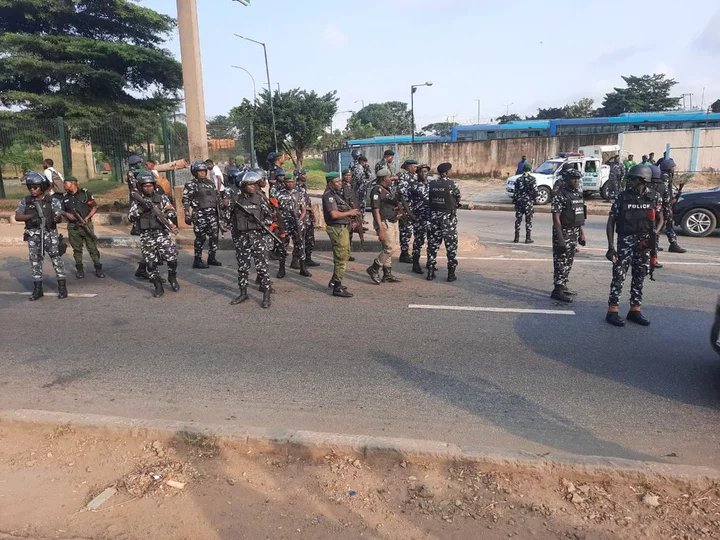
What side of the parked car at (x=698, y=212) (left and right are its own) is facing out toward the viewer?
left

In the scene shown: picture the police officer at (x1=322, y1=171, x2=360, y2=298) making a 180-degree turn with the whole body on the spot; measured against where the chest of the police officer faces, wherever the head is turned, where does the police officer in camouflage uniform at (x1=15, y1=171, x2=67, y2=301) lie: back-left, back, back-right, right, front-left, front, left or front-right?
front

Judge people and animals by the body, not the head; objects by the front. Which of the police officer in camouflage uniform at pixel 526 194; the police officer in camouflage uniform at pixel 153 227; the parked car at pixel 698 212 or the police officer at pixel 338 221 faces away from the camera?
the police officer in camouflage uniform at pixel 526 194

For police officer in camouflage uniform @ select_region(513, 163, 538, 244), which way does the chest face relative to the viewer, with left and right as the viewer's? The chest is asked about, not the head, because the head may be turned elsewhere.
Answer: facing away from the viewer

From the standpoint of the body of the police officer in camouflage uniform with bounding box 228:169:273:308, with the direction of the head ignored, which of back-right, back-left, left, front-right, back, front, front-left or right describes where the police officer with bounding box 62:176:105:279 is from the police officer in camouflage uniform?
back-right

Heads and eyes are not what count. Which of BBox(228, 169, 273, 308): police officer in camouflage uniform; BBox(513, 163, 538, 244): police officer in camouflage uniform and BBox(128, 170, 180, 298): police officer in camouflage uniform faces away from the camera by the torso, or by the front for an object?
BBox(513, 163, 538, 244): police officer in camouflage uniform

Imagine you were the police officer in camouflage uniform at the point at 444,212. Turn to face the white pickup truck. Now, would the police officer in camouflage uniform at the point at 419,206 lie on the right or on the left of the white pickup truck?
left

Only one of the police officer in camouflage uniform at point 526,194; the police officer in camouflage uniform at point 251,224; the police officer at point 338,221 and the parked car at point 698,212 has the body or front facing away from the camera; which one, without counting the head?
the police officer in camouflage uniform at point 526,194

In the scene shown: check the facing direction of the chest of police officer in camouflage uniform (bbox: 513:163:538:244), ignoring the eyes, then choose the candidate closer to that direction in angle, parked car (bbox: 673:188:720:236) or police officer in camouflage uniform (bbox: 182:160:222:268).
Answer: the parked car

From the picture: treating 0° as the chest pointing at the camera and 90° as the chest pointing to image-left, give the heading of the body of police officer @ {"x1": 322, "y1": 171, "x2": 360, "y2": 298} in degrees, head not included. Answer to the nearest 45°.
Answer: approximately 270°

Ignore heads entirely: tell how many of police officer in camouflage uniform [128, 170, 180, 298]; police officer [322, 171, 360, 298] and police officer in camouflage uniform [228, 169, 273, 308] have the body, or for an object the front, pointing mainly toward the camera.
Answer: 2

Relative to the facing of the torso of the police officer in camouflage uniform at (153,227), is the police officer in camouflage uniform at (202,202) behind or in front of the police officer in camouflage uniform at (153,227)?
behind
